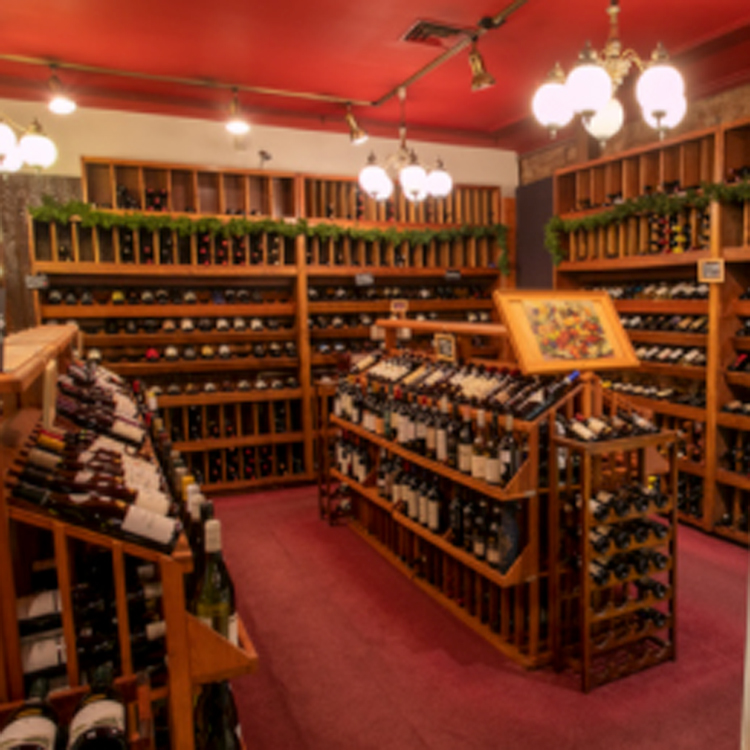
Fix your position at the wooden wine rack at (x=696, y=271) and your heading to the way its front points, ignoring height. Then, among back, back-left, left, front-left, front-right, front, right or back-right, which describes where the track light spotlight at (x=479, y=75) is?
front

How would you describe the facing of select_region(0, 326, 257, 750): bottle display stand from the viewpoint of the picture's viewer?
facing the viewer and to the right of the viewer

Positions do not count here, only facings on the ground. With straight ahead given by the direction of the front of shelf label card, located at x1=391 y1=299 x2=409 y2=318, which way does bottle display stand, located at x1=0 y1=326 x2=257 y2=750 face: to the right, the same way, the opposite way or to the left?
to the left

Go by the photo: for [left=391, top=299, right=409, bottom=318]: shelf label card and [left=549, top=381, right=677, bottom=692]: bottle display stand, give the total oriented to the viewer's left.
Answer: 0

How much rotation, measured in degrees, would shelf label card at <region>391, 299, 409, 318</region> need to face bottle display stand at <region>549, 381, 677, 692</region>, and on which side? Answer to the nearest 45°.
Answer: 0° — it already faces it

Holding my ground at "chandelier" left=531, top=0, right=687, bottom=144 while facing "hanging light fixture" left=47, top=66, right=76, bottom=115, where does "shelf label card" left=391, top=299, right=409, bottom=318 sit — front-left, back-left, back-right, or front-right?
front-right

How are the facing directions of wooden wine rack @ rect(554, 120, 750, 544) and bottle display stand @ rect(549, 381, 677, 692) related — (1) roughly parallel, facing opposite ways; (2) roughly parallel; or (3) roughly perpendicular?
roughly perpendicular

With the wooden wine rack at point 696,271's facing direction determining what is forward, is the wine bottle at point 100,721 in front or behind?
in front

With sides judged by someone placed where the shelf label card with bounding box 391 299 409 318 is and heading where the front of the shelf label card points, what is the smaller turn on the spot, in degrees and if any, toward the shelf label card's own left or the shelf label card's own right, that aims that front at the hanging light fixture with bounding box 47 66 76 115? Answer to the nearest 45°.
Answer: approximately 45° to the shelf label card's own right

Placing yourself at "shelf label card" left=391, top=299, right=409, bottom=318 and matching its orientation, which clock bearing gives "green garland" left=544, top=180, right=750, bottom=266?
The green garland is roughly at 10 o'clock from the shelf label card.

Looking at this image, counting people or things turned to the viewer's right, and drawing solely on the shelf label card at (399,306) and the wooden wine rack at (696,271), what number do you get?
0

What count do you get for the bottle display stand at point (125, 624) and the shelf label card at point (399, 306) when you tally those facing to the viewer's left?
0

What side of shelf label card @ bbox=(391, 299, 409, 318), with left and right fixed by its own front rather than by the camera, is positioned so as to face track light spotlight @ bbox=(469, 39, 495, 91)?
front

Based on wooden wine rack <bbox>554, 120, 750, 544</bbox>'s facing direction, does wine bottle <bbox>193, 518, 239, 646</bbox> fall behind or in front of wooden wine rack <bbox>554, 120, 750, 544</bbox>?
in front

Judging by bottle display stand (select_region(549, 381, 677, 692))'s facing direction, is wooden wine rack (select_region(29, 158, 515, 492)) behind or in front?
behind

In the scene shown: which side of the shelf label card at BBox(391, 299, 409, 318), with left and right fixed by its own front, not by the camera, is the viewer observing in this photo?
front

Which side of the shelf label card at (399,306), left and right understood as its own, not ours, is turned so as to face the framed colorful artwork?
front
